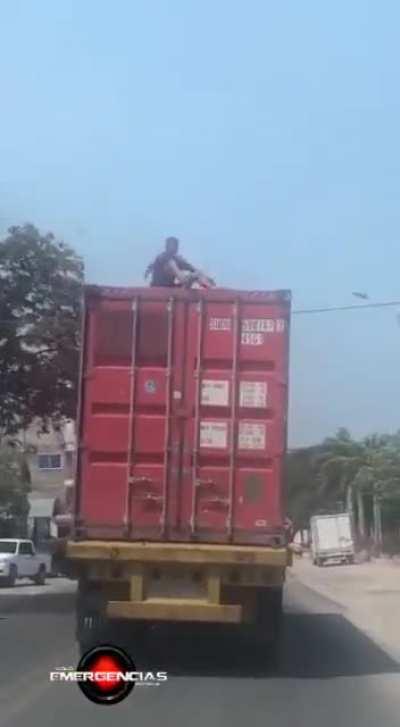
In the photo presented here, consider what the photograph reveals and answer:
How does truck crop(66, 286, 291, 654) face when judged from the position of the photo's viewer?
facing away from the viewer

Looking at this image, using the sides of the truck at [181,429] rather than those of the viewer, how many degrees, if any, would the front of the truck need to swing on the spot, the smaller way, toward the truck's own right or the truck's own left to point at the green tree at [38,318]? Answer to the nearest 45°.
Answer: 0° — it already faces it
